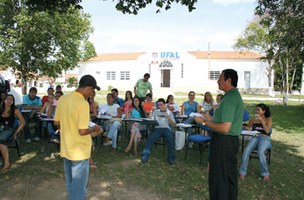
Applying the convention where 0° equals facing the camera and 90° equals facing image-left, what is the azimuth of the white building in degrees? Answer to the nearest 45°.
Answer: approximately 0°

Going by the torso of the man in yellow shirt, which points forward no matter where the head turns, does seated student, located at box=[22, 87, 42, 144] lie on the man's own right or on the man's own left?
on the man's own left

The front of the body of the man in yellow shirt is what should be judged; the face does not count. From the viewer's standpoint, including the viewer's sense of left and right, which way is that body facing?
facing away from the viewer and to the right of the viewer

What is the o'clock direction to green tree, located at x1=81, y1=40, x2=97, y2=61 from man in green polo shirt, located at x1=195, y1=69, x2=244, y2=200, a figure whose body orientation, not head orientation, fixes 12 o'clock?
The green tree is roughly at 2 o'clock from the man in green polo shirt.

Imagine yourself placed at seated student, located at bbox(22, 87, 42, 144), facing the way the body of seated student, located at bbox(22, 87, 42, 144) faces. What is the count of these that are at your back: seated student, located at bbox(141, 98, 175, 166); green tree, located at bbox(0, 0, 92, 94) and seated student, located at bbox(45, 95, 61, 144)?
1

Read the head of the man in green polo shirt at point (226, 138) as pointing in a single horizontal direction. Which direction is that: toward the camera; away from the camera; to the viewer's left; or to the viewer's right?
to the viewer's left

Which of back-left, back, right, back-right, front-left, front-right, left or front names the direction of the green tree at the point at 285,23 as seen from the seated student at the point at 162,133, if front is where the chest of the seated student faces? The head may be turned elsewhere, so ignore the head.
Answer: back-left

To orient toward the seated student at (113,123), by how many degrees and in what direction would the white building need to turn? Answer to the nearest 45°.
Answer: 0° — it already faces them
